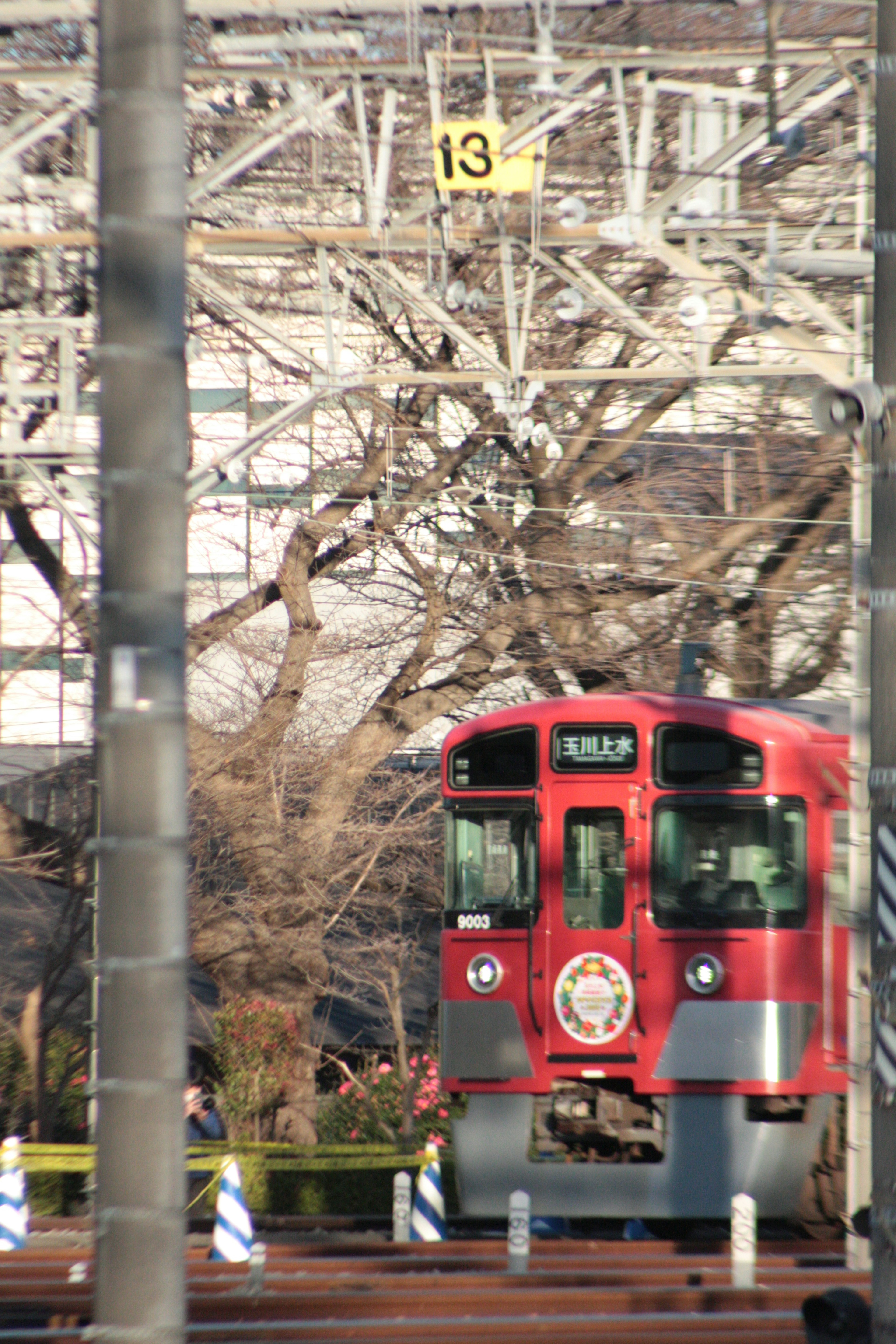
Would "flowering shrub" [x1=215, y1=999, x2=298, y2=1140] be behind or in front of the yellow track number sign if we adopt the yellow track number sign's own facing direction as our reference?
behind

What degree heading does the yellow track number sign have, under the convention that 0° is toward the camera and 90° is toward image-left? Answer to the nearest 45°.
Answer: approximately 0°

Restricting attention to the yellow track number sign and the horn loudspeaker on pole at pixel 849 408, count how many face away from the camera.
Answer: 0

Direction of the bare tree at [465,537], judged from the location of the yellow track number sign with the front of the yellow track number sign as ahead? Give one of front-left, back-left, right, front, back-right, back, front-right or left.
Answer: back
